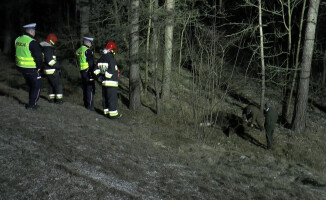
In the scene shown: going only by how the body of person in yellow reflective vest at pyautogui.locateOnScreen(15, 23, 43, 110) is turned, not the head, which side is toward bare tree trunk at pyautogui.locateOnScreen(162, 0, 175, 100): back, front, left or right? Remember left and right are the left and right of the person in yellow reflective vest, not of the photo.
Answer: front

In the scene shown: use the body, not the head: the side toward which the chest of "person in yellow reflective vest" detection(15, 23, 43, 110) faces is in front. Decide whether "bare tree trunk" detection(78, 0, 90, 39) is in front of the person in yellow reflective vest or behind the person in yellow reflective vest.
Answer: in front

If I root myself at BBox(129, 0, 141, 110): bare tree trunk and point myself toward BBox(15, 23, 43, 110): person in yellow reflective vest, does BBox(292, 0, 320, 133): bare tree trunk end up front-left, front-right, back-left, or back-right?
back-left

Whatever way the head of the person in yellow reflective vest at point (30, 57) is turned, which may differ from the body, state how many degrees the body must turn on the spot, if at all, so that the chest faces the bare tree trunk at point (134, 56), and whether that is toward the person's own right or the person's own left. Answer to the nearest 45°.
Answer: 0° — they already face it

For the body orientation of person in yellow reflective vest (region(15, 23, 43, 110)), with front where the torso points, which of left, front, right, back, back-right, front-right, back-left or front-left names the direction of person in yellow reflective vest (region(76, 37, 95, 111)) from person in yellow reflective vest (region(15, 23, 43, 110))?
front

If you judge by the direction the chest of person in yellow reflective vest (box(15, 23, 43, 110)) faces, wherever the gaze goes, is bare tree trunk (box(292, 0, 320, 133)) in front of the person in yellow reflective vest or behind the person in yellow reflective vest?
in front
